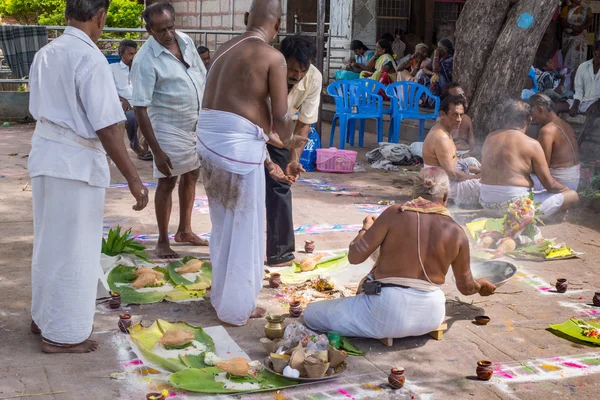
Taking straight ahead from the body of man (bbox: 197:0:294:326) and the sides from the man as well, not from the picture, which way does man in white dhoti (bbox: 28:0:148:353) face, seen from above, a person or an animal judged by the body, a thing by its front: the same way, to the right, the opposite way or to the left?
the same way

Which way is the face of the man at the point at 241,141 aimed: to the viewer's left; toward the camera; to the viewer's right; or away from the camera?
away from the camera

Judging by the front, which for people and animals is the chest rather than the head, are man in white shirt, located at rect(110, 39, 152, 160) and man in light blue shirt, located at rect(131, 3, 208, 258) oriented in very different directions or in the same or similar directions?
same or similar directions

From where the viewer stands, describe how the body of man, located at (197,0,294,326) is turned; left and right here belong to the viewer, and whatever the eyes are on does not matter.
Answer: facing away from the viewer and to the right of the viewer

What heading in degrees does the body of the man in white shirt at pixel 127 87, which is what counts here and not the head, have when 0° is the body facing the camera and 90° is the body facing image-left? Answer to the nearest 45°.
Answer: approximately 315°

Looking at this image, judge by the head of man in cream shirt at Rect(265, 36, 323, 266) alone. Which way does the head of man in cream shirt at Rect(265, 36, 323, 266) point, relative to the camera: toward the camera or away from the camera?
toward the camera

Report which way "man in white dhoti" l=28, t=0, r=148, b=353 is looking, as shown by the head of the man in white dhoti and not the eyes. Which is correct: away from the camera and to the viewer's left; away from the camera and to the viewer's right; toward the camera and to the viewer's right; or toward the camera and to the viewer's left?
away from the camera and to the viewer's right

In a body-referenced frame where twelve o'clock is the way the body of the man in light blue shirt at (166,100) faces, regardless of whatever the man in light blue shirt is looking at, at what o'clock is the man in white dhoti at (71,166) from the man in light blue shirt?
The man in white dhoti is roughly at 2 o'clock from the man in light blue shirt.

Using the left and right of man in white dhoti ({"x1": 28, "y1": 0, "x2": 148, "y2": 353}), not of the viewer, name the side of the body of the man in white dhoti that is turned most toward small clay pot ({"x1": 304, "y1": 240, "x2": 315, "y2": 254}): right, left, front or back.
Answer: front

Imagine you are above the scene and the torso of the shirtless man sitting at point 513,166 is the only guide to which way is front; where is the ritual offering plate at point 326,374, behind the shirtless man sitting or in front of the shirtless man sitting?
behind
